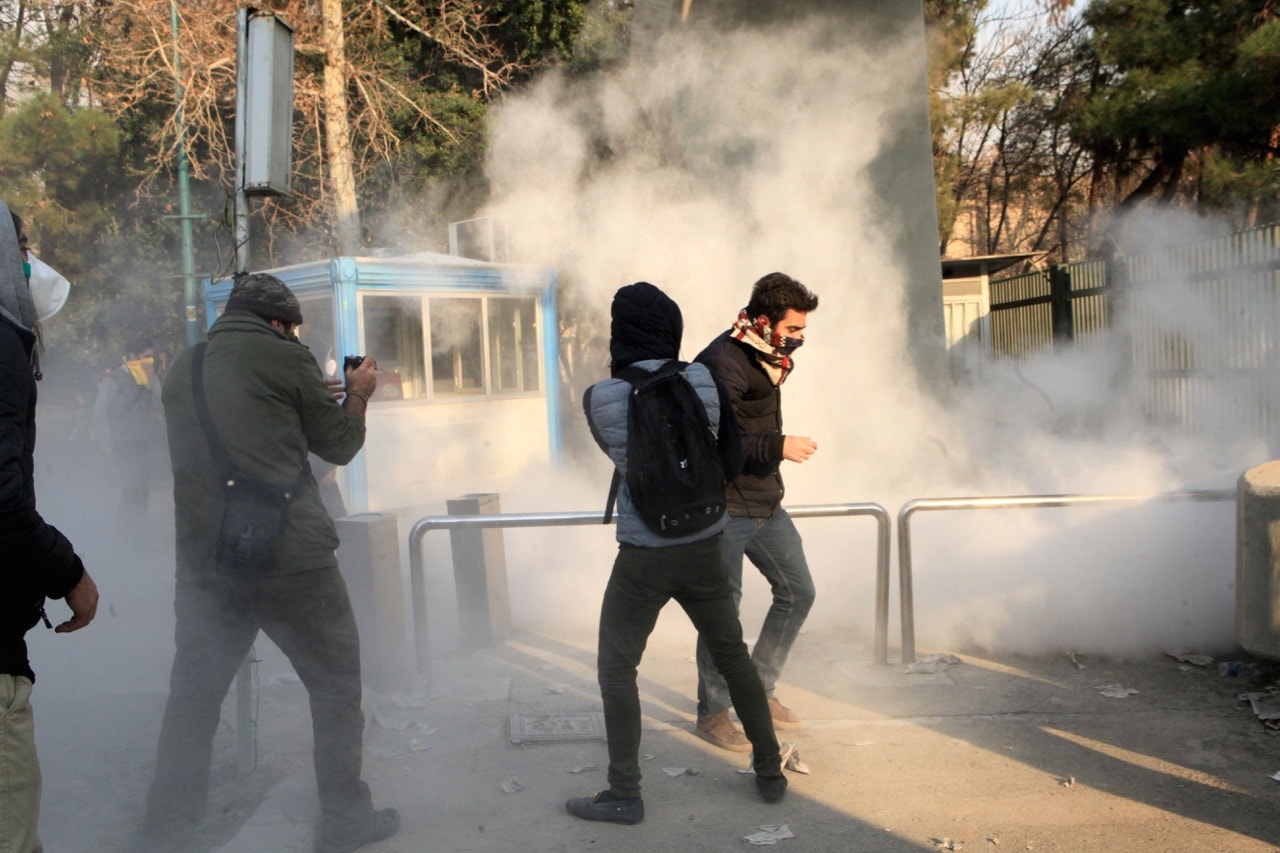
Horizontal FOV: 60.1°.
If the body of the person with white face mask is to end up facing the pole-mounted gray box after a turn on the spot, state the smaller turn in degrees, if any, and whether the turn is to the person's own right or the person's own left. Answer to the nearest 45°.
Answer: approximately 45° to the person's own left

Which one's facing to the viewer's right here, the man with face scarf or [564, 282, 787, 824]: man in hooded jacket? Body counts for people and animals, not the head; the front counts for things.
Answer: the man with face scarf

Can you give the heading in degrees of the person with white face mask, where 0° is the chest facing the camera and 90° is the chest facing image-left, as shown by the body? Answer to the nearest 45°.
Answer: approximately 270°

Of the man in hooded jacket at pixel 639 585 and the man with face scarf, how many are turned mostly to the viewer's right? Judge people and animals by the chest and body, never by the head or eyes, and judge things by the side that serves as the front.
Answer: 1

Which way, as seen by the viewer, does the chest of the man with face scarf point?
to the viewer's right

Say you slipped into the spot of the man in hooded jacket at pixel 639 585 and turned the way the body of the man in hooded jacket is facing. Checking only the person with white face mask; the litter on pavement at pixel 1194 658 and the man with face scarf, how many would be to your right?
2

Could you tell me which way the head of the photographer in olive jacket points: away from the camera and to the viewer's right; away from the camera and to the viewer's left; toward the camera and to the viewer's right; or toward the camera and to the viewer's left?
away from the camera and to the viewer's right

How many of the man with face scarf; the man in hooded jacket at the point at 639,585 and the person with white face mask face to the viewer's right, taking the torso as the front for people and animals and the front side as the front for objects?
2

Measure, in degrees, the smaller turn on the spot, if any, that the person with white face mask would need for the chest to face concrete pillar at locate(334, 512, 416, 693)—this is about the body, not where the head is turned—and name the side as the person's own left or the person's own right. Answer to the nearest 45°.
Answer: approximately 45° to the person's own left

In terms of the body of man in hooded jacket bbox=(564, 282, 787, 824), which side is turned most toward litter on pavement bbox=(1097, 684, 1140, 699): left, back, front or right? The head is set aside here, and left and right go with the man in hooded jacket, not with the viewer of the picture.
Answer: right

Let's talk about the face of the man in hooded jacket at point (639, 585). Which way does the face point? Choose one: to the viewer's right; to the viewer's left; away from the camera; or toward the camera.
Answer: away from the camera

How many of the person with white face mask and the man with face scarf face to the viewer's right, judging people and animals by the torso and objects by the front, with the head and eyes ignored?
2

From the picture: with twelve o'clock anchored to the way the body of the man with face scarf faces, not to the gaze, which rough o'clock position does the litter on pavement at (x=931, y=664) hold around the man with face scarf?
The litter on pavement is roughly at 10 o'clock from the man with face scarf.

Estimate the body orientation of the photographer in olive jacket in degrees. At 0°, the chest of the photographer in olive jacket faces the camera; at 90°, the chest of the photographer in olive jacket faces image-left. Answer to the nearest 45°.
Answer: approximately 225°
